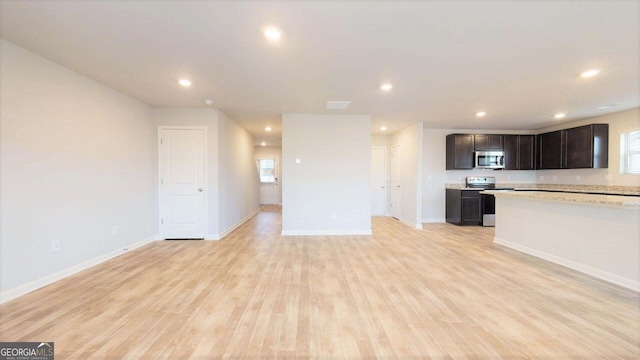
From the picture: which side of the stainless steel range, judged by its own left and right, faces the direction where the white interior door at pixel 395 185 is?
right

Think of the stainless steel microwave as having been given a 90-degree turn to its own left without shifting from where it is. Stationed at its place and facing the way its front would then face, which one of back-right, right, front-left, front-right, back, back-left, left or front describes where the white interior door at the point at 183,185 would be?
back-right

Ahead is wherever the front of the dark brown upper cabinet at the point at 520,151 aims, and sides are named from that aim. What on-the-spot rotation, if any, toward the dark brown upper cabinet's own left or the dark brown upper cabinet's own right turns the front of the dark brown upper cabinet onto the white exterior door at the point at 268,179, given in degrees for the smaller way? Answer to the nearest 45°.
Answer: approximately 90° to the dark brown upper cabinet's own right

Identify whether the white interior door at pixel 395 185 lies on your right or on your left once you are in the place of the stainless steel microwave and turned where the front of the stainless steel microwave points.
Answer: on your right

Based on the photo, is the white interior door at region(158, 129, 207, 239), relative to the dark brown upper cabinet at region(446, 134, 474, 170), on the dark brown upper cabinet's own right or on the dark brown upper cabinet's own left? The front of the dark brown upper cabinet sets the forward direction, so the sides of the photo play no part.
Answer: on the dark brown upper cabinet's own right

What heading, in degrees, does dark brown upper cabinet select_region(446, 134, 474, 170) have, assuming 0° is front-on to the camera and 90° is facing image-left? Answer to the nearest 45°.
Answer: approximately 0°

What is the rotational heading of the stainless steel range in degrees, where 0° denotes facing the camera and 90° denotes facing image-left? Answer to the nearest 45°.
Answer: approximately 0°

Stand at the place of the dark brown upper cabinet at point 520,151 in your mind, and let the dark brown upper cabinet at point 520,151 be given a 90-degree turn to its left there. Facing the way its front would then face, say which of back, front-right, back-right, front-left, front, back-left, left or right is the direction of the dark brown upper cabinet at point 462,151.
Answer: back-right

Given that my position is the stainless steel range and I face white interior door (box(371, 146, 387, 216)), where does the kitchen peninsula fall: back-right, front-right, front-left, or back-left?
back-left
